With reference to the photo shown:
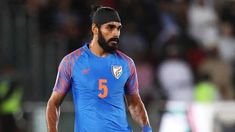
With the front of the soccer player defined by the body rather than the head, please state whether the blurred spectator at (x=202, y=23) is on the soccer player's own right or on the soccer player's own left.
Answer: on the soccer player's own left

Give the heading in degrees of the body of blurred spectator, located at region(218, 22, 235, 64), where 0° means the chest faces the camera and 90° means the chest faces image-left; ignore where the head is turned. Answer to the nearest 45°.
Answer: approximately 0°

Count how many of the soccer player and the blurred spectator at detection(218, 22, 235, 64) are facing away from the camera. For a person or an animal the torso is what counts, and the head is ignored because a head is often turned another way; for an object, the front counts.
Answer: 0

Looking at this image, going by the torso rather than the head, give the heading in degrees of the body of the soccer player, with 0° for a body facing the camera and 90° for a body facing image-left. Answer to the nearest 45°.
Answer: approximately 315°

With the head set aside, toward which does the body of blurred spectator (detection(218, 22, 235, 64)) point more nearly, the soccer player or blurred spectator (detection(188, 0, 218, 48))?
the soccer player
